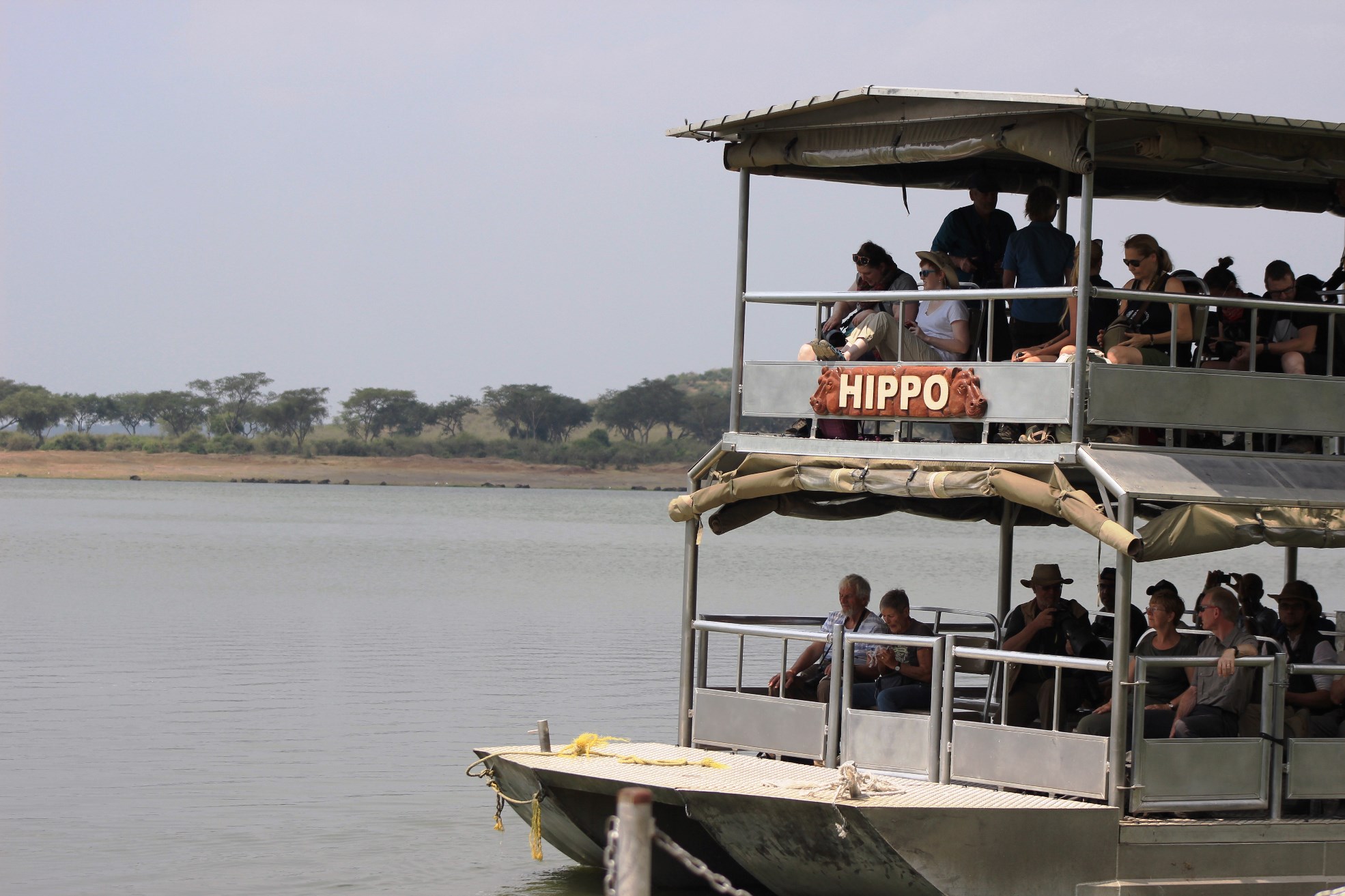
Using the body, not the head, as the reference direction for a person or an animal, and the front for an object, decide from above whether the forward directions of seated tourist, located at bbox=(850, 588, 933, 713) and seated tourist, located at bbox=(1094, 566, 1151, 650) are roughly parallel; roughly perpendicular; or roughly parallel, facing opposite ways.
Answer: roughly parallel

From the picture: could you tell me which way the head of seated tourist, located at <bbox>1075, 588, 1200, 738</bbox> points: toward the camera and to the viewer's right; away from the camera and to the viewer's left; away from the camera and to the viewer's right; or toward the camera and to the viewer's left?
toward the camera and to the viewer's left

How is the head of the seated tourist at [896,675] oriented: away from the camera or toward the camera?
toward the camera

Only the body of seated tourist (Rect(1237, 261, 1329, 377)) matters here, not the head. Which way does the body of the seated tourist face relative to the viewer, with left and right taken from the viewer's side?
facing the viewer and to the left of the viewer

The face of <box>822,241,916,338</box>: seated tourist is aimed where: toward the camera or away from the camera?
toward the camera

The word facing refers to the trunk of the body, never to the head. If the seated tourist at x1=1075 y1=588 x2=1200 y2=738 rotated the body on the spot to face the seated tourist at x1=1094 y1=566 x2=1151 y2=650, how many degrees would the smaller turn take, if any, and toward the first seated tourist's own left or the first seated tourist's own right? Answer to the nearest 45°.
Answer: approximately 135° to the first seated tourist's own right

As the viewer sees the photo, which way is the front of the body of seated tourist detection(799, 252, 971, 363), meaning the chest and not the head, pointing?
to the viewer's left

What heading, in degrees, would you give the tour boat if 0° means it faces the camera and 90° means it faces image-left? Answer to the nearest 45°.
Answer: approximately 45°
